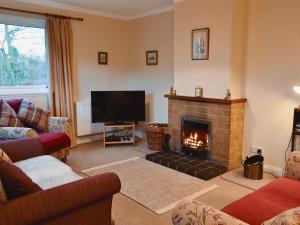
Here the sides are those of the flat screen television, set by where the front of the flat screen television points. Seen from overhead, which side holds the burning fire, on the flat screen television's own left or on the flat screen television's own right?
on the flat screen television's own left

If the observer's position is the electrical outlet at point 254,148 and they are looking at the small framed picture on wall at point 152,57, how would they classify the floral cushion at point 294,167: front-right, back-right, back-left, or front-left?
back-left

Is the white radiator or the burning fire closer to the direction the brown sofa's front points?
the burning fire

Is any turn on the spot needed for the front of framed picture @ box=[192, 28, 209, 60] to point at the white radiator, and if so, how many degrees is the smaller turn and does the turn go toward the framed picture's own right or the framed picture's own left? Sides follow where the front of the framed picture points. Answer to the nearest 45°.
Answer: approximately 45° to the framed picture's own right

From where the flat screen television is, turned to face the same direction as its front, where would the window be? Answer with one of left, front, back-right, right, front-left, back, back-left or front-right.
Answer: right

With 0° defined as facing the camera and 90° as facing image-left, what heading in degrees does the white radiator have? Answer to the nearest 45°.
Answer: approximately 315°

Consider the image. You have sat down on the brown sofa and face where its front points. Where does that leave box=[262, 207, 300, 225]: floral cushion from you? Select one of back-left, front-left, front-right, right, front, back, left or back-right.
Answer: right

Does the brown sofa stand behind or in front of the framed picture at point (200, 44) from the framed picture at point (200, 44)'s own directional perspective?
in front

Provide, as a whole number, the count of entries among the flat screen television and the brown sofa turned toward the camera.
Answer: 1

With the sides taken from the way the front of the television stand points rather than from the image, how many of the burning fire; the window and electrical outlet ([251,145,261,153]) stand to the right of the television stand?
1
